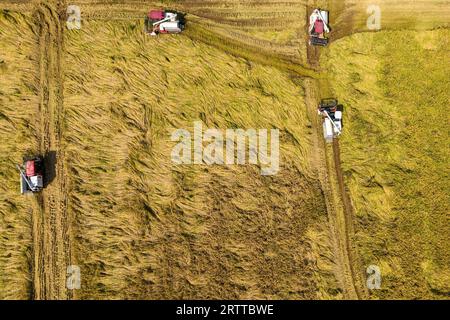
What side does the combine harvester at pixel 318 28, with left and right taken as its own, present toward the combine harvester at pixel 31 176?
right

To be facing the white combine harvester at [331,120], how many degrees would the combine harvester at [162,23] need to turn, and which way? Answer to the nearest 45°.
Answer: approximately 180°

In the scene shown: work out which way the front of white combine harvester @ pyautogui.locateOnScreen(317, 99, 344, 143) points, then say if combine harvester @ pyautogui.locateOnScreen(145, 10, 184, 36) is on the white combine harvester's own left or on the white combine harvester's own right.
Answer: on the white combine harvester's own left

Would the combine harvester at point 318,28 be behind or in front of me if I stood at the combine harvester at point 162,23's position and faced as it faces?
behind

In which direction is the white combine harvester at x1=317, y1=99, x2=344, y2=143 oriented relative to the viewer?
away from the camera

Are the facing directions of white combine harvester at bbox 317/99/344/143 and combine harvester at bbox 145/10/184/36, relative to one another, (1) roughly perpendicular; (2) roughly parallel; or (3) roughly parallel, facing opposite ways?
roughly perpendicular

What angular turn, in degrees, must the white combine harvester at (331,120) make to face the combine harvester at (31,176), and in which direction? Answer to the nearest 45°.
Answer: approximately 90° to its left

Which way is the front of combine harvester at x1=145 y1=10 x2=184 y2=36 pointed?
to the viewer's left
